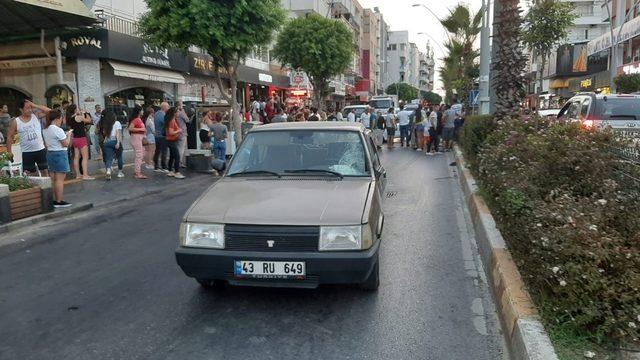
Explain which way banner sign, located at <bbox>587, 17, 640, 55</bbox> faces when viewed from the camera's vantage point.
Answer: facing the viewer and to the left of the viewer

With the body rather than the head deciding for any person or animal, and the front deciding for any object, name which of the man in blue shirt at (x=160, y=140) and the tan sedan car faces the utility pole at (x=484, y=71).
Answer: the man in blue shirt

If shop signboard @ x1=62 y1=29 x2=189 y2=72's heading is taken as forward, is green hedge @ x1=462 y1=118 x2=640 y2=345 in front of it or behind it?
in front

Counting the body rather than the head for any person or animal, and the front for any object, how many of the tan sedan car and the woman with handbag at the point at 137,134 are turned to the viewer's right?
1

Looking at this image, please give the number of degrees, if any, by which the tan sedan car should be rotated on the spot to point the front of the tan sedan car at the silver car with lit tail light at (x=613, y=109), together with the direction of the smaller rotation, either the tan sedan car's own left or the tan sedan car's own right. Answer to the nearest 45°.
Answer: approximately 135° to the tan sedan car's own left

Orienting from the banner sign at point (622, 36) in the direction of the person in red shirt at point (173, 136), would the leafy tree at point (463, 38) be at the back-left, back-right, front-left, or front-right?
front-right

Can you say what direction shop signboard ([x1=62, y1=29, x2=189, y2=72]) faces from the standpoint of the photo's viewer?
facing the viewer and to the right of the viewer

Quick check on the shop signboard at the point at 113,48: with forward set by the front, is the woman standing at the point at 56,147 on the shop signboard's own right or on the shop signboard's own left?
on the shop signboard's own right

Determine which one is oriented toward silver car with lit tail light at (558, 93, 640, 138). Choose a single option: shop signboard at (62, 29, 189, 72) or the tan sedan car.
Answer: the shop signboard

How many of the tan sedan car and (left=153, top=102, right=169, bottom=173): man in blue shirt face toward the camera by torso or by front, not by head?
1

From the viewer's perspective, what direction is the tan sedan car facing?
toward the camera

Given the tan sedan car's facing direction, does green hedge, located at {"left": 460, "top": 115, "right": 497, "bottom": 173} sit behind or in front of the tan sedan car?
behind

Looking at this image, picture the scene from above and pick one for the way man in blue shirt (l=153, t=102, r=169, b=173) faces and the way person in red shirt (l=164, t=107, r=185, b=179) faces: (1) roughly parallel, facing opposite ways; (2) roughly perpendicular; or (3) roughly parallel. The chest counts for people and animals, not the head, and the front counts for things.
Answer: roughly parallel

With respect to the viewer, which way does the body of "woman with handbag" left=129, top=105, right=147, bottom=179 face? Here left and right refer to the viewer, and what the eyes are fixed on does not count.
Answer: facing to the right of the viewer
